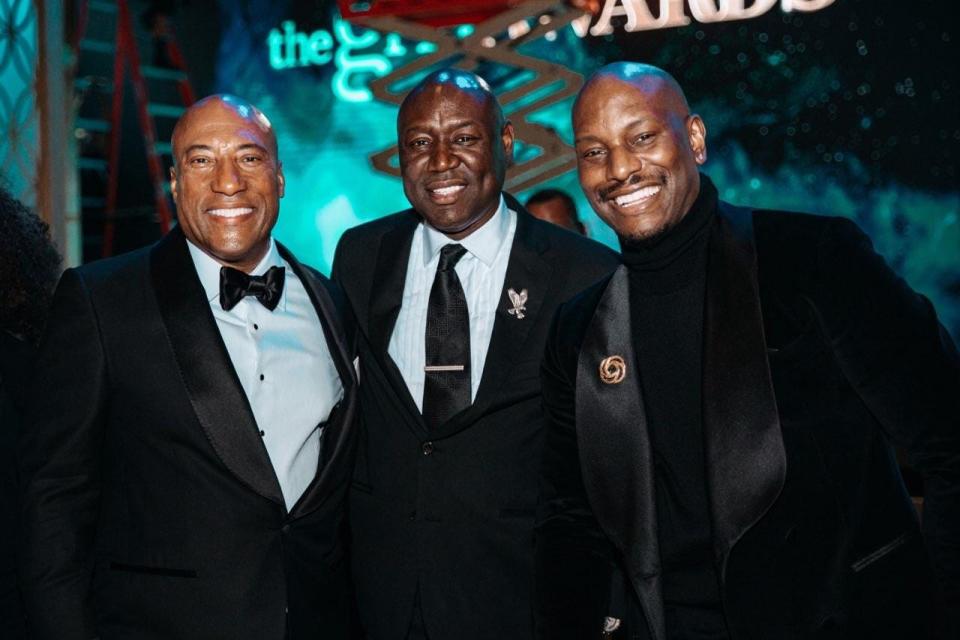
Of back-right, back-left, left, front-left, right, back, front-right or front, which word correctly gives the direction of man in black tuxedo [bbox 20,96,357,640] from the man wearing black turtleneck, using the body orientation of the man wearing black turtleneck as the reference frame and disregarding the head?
front-right

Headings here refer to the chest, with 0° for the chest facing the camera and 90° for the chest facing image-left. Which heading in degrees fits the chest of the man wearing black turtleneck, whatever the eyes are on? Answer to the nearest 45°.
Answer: approximately 45°

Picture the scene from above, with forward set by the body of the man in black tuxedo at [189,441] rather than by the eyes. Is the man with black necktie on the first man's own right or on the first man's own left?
on the first man's own left

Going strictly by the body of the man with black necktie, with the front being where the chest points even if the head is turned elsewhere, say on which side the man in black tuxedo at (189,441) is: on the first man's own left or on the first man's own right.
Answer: on the first man's own right

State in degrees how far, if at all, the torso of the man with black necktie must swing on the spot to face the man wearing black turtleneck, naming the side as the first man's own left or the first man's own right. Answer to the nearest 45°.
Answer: approximately 45° to the first man's own left

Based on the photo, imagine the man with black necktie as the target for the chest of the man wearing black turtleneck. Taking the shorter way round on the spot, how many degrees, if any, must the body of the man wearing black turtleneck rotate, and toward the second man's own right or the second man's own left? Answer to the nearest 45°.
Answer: approximately 90° to the second man's own right

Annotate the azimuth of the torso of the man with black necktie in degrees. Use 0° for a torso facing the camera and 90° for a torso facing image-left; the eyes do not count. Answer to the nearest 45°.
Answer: approximately 0°

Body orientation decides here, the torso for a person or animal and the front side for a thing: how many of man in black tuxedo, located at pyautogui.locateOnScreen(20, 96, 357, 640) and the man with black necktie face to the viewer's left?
0

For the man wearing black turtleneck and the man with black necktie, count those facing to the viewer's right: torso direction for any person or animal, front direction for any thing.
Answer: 0

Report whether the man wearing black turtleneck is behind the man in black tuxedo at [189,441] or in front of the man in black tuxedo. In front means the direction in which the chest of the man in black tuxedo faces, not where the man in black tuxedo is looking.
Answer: in front

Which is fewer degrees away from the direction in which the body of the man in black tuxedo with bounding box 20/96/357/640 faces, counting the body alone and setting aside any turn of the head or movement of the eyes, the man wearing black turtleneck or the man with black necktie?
the man wearing black turtleneck
